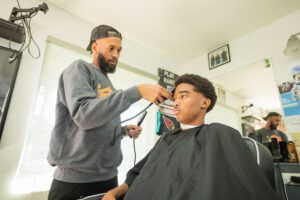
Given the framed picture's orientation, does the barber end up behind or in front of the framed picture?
in front

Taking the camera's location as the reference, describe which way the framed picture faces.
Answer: facing the viewer and to the left of the viewer

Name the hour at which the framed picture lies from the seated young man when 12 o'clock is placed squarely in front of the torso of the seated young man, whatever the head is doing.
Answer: The framed picture is roughly at 5 o'clock from the seated young man.

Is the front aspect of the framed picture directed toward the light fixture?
no

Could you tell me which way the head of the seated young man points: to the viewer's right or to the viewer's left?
to the viewer's left

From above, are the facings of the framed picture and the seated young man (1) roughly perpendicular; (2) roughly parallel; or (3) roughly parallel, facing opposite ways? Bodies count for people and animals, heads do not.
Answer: roughly parallel

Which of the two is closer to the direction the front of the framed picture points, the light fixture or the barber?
the barber

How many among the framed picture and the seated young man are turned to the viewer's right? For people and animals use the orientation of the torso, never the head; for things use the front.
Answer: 0

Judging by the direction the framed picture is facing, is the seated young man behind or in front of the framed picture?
in front
